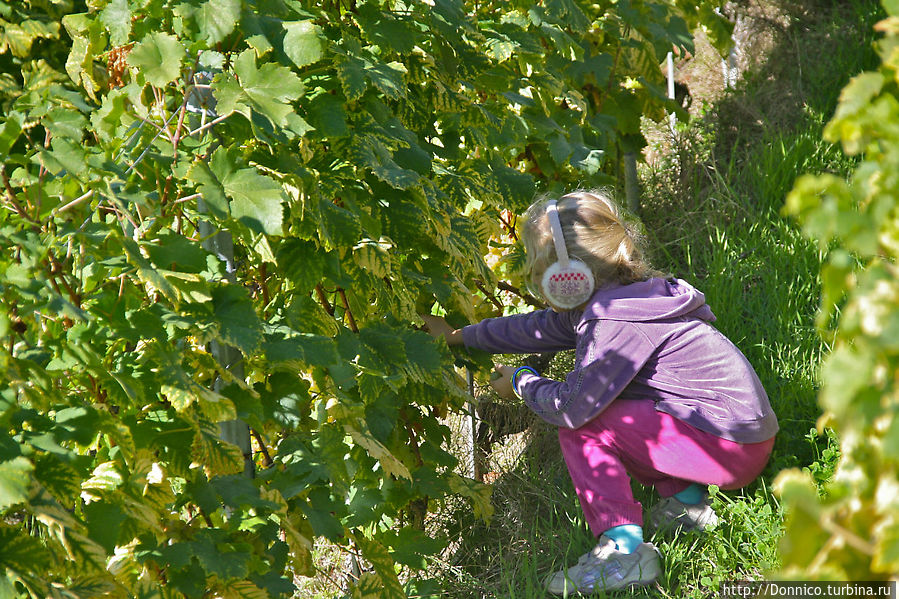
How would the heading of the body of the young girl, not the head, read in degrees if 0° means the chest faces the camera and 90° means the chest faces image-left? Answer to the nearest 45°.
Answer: approximately 90°

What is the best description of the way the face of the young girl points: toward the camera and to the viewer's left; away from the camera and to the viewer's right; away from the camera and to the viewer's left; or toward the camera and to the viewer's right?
away from the camera and to the viewer's left
